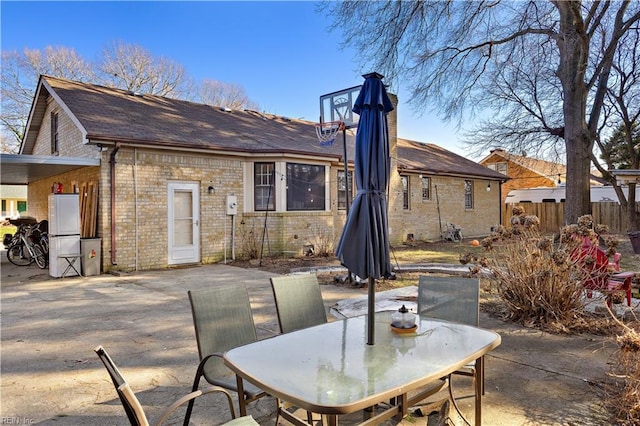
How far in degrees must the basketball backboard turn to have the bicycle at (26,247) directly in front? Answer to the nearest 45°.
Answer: approximately 45° to its right

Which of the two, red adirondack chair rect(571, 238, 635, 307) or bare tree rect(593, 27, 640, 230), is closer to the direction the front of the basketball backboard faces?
the red adirondack chair

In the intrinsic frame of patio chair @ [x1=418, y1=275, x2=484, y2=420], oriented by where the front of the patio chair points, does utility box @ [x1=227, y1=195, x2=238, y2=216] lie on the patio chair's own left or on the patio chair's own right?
on the patio chair's own right

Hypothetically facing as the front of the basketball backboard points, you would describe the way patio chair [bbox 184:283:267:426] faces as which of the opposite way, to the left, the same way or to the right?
to the left

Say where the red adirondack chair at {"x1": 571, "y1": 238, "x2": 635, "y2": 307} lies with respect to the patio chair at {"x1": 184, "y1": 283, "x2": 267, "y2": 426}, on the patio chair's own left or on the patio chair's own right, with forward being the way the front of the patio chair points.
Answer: on the patio chair's own left

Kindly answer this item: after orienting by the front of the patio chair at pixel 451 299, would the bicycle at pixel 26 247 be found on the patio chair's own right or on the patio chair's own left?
on the patio chair's own right

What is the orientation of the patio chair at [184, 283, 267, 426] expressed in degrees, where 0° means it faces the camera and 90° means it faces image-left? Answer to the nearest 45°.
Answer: approximately 315°

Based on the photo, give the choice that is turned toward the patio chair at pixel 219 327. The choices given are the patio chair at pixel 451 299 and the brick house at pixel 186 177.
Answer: the patio chair at pixel 451 299
